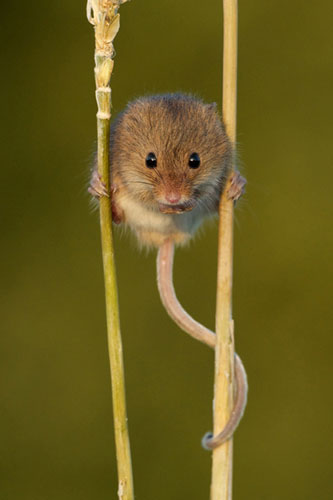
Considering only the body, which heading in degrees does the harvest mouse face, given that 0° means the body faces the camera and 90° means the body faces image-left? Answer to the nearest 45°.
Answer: approximately 0°
